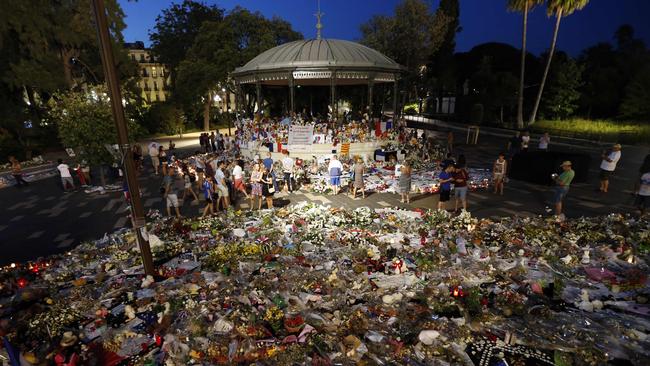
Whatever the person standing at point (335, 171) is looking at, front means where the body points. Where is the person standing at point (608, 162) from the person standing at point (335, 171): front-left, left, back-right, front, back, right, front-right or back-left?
right

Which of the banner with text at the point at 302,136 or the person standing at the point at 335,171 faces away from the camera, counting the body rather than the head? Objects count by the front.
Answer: the person standing

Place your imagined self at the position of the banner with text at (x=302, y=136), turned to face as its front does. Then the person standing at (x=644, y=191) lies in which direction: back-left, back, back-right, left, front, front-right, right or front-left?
front-left

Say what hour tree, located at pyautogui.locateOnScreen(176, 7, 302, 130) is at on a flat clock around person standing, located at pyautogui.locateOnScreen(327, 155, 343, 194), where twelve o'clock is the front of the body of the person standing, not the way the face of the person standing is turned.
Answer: The tree is roughly at 11 o'clock from the person standing.

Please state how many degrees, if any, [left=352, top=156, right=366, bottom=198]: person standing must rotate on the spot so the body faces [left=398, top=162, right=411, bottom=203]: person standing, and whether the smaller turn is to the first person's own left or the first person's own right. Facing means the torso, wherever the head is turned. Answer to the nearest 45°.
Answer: approximately 135° to the first person's own right

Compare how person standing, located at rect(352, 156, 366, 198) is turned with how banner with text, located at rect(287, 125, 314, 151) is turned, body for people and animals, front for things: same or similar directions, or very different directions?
very different directions

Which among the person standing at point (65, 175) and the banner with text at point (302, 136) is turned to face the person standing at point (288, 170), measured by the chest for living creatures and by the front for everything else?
the banner with text

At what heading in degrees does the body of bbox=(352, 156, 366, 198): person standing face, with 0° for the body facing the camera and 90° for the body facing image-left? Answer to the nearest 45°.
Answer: approximately 180°

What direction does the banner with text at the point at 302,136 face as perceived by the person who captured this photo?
facing the viewer

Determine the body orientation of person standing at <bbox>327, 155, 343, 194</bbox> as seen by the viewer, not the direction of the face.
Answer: away from the camera

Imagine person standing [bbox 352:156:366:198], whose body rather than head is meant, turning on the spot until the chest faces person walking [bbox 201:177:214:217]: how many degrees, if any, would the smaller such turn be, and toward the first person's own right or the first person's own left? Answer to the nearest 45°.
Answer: approximately 135° to the first person's own left

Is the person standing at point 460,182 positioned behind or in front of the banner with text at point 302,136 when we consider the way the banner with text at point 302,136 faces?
in front

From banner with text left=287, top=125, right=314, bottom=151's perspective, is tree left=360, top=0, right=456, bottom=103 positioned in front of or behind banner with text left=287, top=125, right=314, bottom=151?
behind

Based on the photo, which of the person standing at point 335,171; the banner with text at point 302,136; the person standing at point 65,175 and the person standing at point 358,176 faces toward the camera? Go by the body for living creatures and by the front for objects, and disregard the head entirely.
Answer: the banner with text

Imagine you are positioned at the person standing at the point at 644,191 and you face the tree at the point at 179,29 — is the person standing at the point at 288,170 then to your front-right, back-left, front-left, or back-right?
front-left
